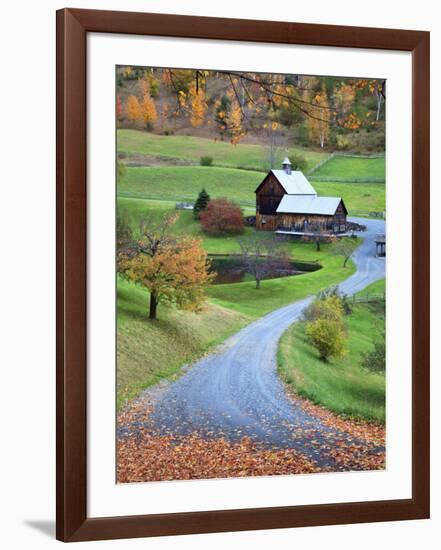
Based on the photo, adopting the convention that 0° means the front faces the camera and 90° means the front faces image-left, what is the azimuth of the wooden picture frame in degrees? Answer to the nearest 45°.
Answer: approximately 315°
